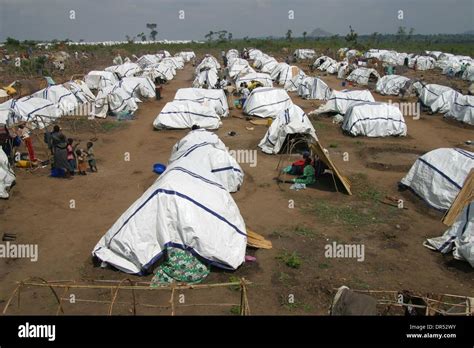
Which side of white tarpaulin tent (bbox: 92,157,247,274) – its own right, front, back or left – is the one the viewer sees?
front

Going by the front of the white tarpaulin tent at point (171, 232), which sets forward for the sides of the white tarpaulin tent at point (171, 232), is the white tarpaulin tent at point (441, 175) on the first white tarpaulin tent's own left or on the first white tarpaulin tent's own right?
on the first white tarpaulin tent's own left

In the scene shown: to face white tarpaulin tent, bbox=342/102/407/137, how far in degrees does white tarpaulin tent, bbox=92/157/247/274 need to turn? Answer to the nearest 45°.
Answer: approximately 135° to its left

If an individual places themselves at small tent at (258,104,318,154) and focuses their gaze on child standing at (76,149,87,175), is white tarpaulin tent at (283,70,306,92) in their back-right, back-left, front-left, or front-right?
back-right

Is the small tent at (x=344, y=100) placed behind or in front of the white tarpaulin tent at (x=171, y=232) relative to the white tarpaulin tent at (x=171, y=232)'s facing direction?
behind

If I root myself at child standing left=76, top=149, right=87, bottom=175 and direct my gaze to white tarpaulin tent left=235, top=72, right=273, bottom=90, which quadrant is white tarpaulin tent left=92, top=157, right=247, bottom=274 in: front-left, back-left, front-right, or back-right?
back-right

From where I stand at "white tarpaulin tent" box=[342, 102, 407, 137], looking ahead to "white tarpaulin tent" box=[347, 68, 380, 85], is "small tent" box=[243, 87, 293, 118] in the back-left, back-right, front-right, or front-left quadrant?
front-left

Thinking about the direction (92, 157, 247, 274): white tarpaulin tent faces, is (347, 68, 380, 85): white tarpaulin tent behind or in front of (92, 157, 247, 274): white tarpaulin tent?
behind

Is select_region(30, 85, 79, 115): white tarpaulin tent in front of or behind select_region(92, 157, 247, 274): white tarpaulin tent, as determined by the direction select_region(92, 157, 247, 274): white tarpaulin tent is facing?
behind

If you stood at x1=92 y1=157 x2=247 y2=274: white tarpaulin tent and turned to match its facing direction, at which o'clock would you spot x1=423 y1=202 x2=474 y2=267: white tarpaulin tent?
x1=423 y1=202 x2=474 y2=267: white tarpaulin tent is roughly at 9 o'clock from x1=92 y1=157 x2=247 y2=274: white tarpaulin tent.

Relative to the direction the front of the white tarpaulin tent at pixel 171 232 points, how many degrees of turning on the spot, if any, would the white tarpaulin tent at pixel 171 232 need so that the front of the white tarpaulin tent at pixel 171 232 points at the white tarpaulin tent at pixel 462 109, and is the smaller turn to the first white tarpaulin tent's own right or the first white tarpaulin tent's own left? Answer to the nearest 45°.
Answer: approximately 135° to the first white tarpaulin tent's own left

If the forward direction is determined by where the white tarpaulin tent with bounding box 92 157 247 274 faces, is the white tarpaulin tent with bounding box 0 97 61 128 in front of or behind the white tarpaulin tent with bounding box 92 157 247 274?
behind
